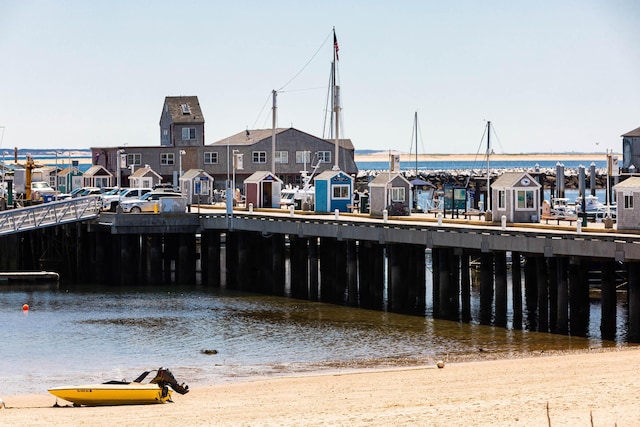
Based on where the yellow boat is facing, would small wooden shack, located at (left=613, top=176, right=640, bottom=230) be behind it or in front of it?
behind

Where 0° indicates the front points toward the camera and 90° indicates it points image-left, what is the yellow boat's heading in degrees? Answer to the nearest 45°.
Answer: approximately 90°
